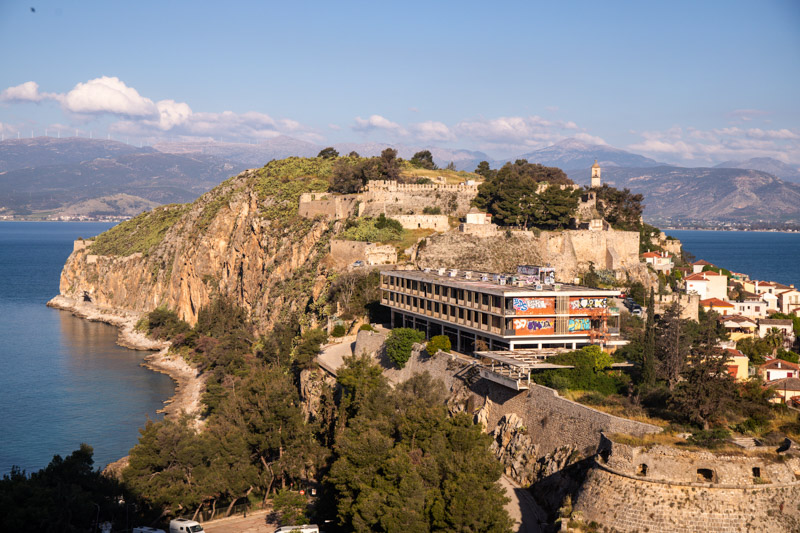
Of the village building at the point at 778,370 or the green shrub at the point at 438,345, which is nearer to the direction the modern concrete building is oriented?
the green shrub

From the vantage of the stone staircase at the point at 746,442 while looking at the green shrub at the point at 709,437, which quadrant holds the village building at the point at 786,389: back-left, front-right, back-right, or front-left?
back-right

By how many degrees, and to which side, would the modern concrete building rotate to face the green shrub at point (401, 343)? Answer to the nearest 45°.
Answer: approximately 90° to its right

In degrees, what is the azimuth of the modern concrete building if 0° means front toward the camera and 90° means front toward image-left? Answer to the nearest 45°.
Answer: approximately 45°

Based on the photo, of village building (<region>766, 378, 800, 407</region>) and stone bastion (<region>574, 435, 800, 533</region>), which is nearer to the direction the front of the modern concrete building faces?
the stone bastion

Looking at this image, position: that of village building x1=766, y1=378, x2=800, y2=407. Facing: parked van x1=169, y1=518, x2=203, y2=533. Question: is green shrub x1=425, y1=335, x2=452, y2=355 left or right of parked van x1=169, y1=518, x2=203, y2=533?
right

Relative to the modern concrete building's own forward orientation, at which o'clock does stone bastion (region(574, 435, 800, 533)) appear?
The stone bastion is roughly at 10 o'clock from the modern concrete building.

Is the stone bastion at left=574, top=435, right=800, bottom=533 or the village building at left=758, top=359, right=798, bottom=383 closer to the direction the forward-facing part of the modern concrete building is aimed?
the stone bastion

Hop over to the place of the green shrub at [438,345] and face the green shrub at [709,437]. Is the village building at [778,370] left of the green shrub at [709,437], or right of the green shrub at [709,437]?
left

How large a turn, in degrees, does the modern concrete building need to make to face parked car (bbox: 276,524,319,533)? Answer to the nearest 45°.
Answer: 0° — it already faces it

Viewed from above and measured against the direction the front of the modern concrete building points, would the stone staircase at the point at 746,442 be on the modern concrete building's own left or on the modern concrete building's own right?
on the modern concrete building's own left

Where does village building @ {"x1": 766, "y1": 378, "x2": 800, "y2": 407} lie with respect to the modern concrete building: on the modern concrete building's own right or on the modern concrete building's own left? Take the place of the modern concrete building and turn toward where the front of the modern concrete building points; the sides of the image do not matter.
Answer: on the modern concrete building's own left
